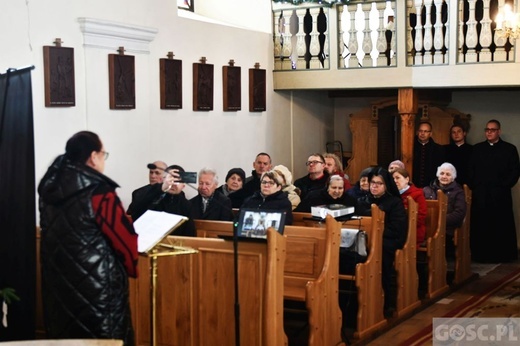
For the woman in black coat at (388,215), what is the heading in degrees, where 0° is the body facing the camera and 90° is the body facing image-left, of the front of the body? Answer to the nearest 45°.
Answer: approximately 45°

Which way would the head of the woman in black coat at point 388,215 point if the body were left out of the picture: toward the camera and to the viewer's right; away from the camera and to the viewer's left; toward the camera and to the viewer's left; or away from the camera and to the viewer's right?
toward the camera and to the viewer's left

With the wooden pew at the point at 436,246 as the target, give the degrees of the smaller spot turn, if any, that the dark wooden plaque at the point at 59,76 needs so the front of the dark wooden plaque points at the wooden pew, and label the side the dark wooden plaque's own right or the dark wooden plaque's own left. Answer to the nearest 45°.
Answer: approximately 45° to the dark wooden plaque's own left

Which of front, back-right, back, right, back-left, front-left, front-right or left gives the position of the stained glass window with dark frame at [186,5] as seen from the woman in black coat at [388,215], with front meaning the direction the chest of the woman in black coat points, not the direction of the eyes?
right

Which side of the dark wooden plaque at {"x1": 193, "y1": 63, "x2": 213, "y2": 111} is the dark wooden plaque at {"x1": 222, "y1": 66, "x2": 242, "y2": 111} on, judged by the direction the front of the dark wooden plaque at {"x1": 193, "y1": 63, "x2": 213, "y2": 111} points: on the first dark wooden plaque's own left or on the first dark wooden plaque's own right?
on the first dark wooden plaque's own left

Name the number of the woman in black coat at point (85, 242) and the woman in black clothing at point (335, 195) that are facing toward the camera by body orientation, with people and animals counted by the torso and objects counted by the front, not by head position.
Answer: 1

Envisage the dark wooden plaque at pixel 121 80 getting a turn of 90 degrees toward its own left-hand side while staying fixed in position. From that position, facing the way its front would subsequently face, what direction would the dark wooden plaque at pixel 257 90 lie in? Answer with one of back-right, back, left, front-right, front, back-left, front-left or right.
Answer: front

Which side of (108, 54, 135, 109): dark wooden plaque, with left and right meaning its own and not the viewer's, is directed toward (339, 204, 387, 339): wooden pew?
front

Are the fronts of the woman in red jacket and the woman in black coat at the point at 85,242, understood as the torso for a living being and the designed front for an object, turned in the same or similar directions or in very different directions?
very different directions

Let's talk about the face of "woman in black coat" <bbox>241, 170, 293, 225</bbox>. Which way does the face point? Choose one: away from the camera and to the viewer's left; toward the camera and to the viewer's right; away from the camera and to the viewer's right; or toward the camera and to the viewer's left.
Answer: toward the camera and to the viewer's left

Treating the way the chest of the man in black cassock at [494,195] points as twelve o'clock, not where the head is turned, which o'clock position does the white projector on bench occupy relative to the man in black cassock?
The white projector on bench is roughly at 11 o'clock from the man in black cassock.

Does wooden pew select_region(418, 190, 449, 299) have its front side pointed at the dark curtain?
yes
